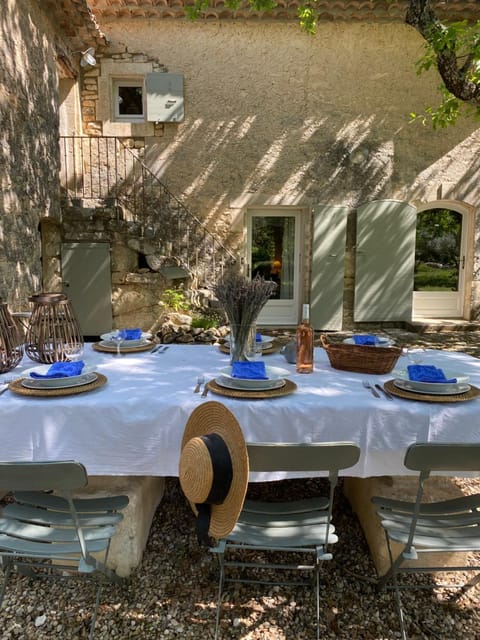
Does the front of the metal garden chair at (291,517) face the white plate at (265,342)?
yes

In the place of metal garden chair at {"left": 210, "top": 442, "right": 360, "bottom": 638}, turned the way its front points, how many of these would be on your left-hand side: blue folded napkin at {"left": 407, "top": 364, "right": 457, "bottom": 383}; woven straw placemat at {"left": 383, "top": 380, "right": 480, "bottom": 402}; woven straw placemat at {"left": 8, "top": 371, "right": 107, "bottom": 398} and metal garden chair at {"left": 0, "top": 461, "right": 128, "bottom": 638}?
2

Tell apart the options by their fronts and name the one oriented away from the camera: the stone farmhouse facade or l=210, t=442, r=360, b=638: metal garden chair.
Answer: the metal garden chair

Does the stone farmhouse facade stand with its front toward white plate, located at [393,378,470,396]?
yes

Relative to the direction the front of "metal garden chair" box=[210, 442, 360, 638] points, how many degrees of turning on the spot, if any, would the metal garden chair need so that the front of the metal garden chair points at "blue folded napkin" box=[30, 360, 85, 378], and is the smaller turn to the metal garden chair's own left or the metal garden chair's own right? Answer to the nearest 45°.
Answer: approximately 90° to the metal garden chair's own left

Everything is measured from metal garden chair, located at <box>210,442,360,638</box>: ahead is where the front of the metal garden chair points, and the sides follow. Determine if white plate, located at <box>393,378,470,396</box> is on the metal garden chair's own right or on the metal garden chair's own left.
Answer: on the metal garden chair's own right

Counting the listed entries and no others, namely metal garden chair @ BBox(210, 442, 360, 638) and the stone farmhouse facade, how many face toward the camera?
1

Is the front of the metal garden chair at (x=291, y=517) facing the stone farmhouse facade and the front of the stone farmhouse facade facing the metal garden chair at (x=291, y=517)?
yes

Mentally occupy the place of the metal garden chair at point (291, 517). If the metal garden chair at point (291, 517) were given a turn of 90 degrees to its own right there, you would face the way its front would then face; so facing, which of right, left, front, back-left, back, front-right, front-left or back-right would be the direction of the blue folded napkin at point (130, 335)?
back-left

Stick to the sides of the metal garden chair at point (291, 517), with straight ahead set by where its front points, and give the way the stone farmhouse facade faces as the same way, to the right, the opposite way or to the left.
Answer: the opposite way

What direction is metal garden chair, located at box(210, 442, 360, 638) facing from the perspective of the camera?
away from the camera

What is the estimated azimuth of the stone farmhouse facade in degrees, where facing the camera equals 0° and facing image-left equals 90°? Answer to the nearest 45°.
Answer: approximately 0°
